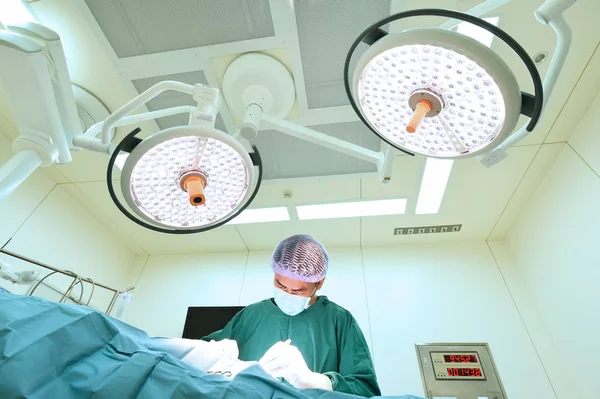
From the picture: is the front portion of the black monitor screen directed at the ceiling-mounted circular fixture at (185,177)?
yes

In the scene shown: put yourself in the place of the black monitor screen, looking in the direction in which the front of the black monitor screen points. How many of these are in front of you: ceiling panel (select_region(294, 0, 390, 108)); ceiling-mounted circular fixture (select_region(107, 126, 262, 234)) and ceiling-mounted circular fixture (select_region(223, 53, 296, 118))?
3

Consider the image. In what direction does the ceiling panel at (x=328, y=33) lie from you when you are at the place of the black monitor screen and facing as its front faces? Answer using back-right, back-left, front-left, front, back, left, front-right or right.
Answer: front

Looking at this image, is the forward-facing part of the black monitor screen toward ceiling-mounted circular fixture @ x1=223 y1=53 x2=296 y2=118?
yes

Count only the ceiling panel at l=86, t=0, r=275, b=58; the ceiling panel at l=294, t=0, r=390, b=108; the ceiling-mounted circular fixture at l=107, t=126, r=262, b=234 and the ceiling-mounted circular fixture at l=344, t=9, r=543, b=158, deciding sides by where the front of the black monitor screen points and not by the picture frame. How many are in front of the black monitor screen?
4

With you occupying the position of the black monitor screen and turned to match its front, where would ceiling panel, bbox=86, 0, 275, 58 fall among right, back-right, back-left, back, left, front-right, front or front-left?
front

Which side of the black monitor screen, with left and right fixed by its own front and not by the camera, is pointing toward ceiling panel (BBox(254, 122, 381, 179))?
front

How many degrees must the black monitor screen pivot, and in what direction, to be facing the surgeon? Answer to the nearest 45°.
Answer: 0° — it already faces them

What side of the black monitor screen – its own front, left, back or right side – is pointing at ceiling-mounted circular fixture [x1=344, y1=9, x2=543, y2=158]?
front

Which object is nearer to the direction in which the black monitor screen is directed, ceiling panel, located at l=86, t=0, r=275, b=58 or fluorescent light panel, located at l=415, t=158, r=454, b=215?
the ceiling panel

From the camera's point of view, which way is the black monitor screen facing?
toward the camera
